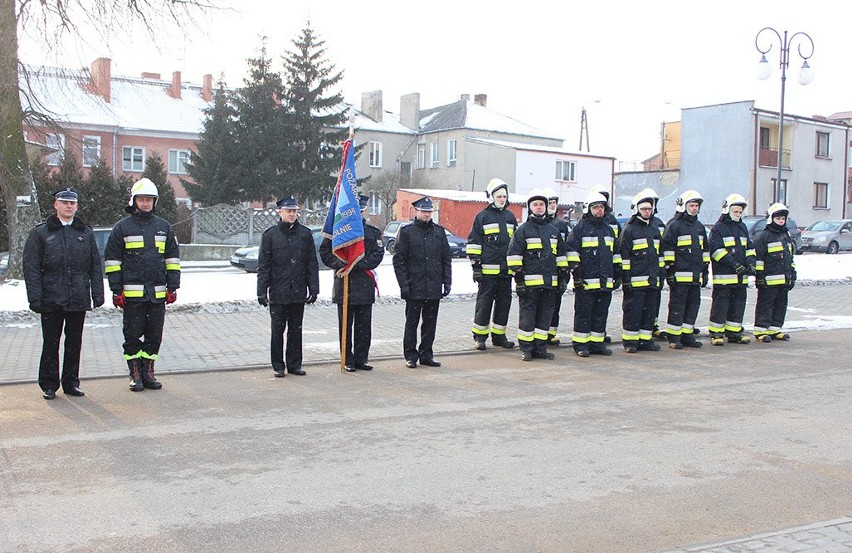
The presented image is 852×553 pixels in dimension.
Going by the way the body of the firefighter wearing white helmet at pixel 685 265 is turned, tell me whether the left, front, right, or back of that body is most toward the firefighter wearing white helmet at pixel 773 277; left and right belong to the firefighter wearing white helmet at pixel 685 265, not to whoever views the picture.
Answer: left

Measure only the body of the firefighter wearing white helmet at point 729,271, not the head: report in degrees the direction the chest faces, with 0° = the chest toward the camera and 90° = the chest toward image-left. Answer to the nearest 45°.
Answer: approximately 315°

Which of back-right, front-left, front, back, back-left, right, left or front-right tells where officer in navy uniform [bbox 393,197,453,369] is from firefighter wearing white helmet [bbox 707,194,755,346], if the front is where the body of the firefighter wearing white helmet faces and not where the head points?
right

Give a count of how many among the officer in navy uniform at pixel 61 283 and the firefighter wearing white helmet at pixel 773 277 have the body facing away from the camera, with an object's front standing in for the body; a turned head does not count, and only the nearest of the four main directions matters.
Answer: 0

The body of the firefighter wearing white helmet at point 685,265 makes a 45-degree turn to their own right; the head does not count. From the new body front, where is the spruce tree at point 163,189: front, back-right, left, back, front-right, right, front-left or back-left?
back-right

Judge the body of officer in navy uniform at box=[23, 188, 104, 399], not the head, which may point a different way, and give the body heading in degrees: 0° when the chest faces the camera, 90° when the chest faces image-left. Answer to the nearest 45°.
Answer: approximately 0°

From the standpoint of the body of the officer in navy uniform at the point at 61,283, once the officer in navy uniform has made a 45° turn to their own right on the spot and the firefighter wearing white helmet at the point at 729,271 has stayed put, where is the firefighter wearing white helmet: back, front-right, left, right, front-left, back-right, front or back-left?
back-left

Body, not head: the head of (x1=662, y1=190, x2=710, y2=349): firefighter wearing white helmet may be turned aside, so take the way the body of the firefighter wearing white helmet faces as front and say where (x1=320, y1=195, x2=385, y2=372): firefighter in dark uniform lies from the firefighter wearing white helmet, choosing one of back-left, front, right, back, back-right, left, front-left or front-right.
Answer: right

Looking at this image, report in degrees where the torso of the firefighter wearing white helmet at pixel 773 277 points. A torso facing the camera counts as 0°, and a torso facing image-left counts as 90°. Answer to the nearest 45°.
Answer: approximately 315°

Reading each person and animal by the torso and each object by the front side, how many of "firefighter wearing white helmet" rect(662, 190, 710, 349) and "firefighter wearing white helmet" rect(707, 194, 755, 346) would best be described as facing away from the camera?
0

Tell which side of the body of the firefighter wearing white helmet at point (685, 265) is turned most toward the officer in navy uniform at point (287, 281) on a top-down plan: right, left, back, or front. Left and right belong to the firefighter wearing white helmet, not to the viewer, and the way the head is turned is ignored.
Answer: right

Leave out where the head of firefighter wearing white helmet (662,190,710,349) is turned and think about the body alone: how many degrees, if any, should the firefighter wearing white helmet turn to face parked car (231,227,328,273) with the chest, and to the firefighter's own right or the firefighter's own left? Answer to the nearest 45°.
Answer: approximately 180°

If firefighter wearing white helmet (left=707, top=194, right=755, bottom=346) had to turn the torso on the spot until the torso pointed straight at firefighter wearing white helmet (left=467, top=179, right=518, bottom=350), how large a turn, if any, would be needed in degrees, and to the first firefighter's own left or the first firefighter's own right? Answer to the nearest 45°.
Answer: approximately 90° to the first firefighter's own right

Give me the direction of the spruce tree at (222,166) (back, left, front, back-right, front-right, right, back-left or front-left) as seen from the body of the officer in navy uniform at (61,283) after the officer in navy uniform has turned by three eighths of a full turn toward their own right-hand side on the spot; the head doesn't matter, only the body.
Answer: front-right

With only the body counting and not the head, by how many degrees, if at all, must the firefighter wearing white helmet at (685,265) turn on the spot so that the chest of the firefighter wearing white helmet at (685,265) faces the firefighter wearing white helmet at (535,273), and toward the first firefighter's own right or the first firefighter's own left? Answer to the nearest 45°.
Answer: approximately 90° to the first firefighter's own right
